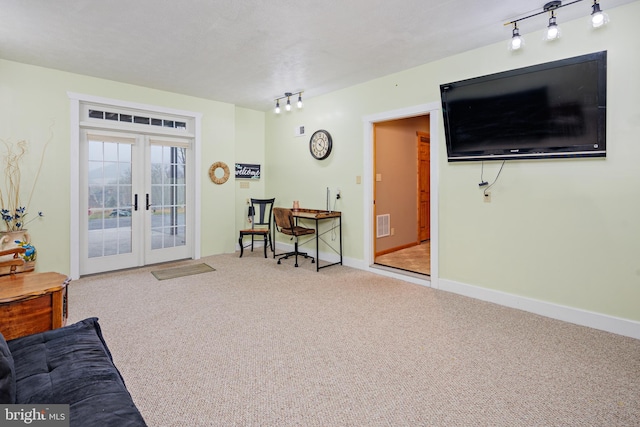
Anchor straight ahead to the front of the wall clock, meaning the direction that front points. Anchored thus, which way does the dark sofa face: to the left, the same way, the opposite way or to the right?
the opposite way

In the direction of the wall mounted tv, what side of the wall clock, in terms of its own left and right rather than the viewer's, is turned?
left

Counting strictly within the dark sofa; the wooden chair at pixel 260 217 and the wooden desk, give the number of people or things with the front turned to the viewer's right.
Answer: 1

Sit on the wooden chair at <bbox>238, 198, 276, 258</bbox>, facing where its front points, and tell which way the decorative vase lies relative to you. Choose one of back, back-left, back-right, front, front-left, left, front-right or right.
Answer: front

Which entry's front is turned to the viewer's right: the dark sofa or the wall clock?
the dark sofa

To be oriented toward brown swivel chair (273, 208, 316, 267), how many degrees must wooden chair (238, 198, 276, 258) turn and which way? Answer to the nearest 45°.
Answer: approximately 45° to its left

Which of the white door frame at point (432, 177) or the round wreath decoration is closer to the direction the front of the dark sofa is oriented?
the white door frame

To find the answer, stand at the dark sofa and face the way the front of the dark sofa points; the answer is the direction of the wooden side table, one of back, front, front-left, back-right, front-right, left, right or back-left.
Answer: left

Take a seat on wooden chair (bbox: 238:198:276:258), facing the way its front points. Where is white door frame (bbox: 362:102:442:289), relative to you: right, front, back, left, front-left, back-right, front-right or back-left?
left

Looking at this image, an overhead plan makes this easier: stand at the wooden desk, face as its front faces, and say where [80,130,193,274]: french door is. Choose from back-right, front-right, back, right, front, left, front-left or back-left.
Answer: front-right

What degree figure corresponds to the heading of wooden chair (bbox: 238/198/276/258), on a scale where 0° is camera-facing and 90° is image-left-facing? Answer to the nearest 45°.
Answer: approximately 45°

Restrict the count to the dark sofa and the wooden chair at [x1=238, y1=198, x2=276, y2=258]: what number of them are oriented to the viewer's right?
1

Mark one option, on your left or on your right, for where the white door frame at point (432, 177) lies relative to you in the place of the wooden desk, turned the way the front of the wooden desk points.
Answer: on your left

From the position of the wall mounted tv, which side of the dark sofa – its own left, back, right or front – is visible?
front

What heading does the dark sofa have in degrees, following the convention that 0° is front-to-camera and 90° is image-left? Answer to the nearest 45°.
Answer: approximately 270°
